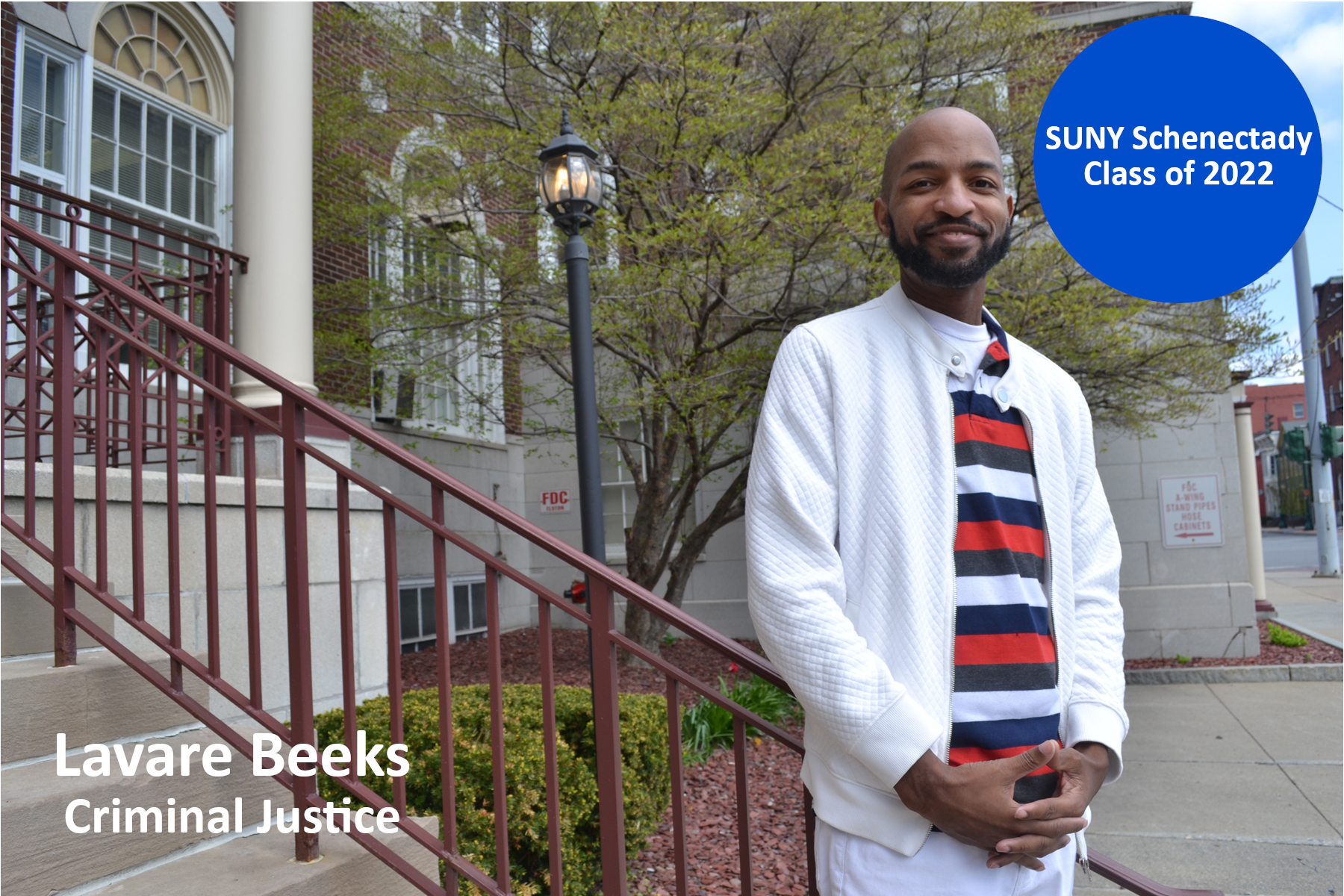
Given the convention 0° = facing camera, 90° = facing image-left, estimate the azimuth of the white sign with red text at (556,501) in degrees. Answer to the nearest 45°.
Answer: approximately 0°

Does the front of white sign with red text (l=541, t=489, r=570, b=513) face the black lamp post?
yes

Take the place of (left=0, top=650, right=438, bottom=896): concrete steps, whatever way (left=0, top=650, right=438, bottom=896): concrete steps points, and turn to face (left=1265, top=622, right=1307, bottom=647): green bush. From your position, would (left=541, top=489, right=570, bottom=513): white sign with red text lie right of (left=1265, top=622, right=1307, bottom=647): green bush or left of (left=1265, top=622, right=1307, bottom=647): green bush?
left

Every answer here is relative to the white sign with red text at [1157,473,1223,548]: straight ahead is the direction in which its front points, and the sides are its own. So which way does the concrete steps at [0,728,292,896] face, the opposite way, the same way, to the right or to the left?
to the left

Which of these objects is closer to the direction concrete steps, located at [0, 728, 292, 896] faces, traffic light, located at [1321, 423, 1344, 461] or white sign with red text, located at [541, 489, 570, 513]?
the traffic light

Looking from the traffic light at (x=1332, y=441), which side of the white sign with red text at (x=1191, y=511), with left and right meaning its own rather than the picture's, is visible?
back

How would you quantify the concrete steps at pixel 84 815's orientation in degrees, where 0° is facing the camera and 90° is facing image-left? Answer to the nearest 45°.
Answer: approximately 315°

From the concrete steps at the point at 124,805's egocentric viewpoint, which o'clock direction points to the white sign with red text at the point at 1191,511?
The white sign with red text is roughly at 10 o'clock from the concrete steps.

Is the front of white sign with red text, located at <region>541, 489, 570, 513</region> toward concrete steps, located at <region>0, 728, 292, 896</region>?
yes

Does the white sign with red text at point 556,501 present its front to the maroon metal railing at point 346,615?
yes

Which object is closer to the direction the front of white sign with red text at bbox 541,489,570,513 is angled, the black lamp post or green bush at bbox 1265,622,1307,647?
the black lamp post
